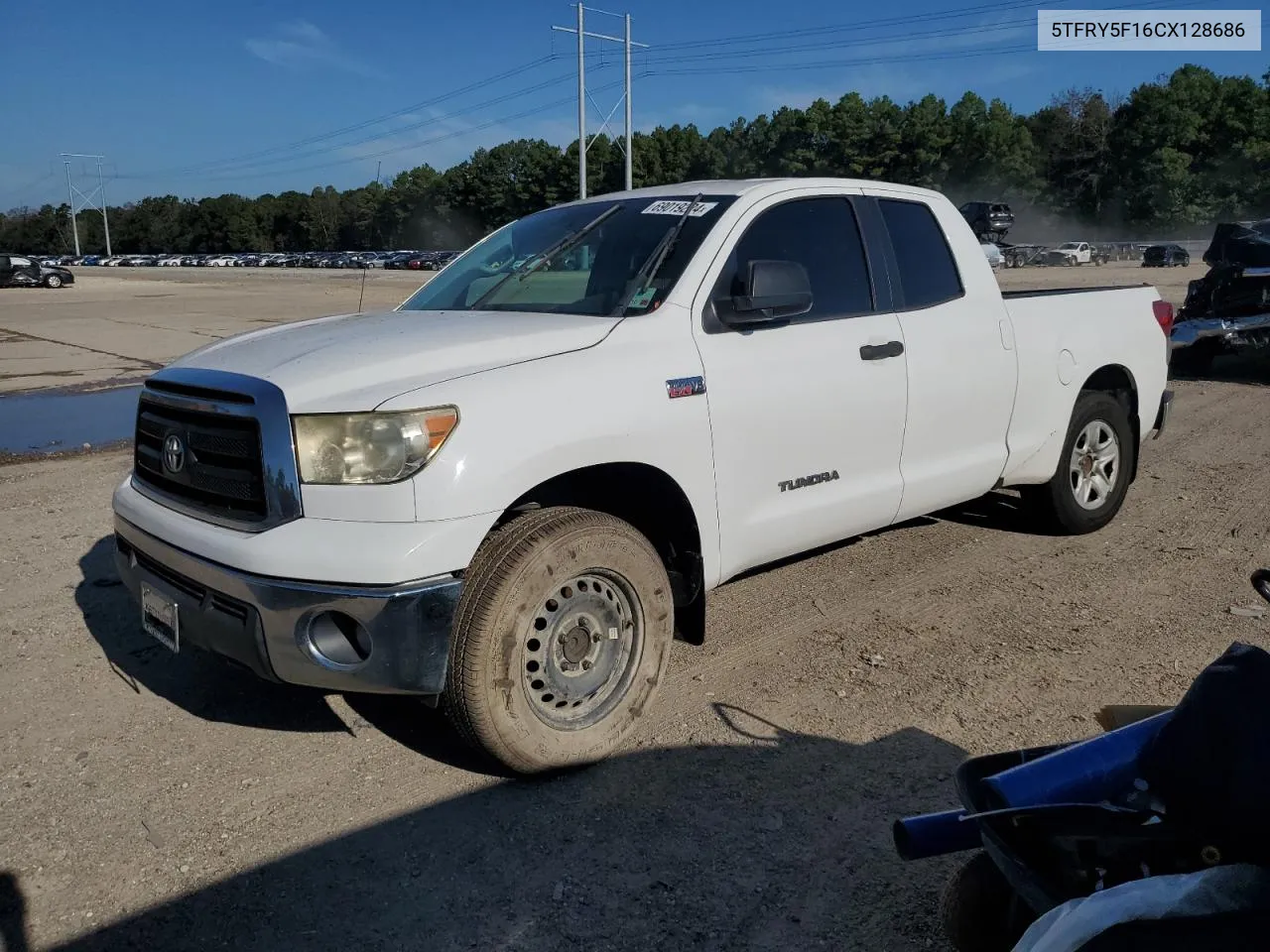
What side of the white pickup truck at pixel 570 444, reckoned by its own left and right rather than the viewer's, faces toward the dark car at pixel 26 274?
right

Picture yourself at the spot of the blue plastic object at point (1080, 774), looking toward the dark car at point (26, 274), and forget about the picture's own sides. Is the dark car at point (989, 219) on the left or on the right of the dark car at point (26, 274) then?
right

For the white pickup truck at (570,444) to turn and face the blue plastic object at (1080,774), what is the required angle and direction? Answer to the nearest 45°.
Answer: approximately 90° to its left

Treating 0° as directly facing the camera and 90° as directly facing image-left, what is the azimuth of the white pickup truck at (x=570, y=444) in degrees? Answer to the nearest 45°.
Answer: approximately 45°

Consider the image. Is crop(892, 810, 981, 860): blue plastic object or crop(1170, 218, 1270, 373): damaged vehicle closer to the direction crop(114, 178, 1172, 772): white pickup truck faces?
the blue plastic object

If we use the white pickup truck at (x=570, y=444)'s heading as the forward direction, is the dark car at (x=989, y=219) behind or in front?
behind

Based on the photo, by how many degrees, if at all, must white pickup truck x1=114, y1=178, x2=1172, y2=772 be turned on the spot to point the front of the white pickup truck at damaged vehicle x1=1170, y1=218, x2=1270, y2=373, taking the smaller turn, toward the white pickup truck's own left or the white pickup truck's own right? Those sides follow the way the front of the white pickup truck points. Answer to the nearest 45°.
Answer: approximately 180°
